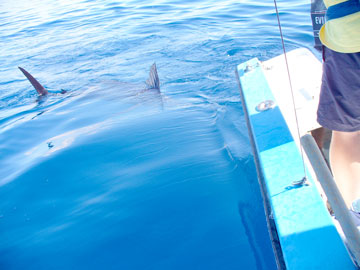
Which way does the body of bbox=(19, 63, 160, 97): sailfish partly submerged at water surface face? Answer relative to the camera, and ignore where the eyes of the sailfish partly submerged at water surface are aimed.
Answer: to the viewer's right

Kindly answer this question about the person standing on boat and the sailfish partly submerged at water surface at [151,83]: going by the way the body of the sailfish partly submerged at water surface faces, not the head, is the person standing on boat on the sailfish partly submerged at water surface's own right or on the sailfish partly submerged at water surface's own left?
on the sailfish partly submerged at water surface's own right
